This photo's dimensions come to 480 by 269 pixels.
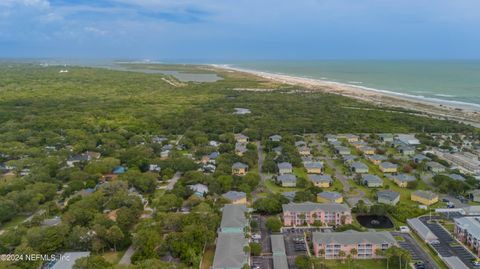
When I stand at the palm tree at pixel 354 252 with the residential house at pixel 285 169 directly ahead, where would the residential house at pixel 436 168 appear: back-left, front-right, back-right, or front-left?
front-right

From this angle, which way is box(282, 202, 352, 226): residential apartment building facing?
toward the camera

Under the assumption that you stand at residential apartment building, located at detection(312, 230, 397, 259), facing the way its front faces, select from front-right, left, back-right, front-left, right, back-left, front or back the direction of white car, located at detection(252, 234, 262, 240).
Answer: right

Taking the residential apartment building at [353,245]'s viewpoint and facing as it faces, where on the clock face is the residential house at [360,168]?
the residential house at [360,168] is roughly at 6 o'clock from the residential apartment building at [353,245].

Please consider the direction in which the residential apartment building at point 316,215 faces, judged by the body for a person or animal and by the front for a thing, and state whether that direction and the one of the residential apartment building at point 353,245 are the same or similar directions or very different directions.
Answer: same or similar directions

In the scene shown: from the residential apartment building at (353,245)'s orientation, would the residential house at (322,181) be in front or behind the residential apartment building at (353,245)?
behind

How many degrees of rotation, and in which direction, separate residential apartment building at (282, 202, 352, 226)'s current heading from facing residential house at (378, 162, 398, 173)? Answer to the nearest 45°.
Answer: approximately 135° to its left

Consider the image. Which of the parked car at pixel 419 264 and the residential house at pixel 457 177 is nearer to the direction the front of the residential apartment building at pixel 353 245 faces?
the parked car

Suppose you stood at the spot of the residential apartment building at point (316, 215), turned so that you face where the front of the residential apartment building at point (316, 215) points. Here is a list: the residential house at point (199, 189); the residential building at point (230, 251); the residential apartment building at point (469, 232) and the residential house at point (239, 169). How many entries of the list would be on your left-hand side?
1

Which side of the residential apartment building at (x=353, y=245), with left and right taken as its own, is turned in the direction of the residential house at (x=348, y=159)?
back

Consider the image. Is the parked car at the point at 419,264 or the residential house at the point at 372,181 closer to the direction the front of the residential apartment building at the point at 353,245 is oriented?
the parked car

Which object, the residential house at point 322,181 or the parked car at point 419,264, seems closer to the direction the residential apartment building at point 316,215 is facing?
the parked car

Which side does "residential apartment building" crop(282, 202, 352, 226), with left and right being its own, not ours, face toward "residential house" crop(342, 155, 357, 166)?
back

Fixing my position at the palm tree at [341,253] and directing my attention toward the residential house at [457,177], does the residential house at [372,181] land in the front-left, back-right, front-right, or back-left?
front-left

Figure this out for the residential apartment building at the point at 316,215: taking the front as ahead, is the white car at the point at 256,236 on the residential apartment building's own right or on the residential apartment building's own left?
on the residential apartment building's own right

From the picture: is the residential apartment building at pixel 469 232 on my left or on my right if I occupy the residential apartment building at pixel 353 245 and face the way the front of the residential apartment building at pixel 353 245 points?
on my left

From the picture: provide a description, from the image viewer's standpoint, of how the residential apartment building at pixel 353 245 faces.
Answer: facing the viewer
